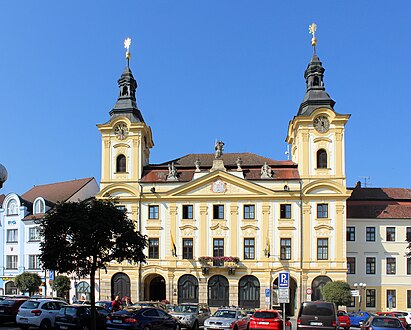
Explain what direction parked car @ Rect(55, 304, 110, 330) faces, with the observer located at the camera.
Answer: facing away from the viewer and to the right of the viewer

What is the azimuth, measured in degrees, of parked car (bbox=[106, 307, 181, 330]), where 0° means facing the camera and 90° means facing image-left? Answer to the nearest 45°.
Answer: approximately 225°

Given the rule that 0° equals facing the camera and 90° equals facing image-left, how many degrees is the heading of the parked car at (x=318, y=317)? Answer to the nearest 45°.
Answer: approximately 180°

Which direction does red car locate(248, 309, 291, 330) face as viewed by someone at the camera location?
facing away from the viewer

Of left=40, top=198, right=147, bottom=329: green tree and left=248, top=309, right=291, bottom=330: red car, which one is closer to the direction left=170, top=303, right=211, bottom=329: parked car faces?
the green tree

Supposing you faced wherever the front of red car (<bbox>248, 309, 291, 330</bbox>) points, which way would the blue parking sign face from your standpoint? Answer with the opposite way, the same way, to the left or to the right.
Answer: the opposite way
